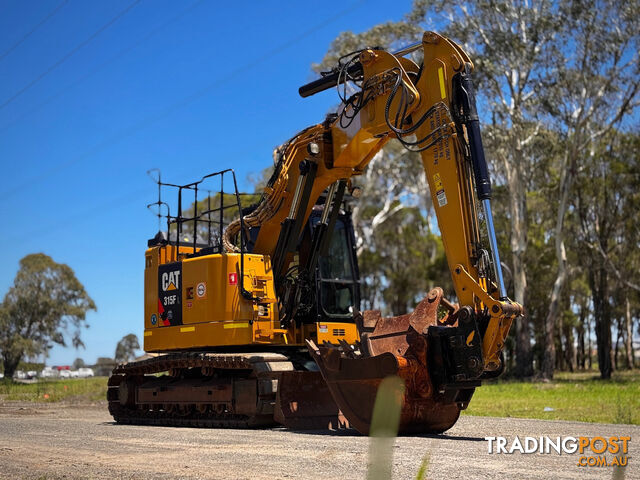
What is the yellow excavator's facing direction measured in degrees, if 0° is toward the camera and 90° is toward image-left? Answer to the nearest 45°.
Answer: approximately 315°

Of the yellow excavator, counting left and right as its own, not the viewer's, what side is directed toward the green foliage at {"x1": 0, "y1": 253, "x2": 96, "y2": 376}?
back
